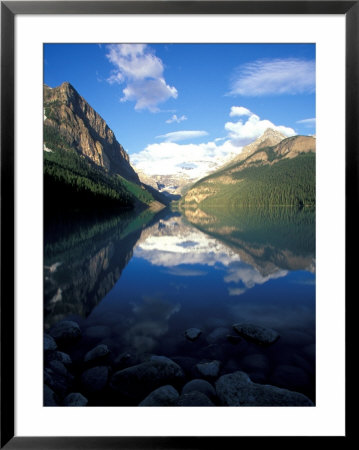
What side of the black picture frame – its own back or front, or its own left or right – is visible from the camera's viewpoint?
front
